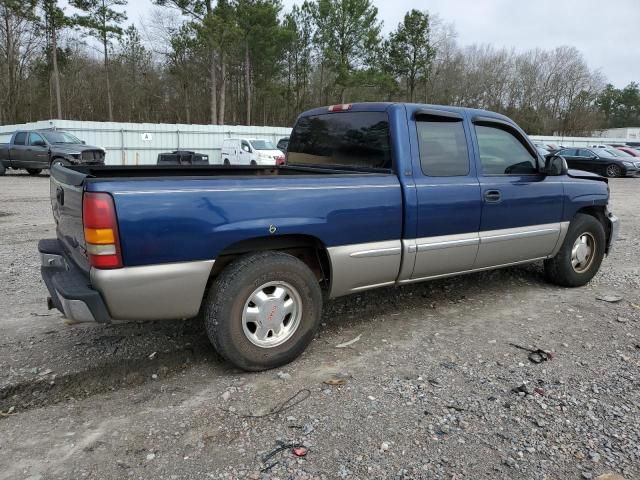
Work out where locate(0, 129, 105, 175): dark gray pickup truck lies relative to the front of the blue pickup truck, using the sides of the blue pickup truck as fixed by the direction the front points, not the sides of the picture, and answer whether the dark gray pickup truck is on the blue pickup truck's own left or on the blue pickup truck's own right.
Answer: on the blue pickup truck's own left

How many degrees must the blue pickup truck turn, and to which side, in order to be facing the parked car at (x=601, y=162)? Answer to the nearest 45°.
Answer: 0° — it already faces it

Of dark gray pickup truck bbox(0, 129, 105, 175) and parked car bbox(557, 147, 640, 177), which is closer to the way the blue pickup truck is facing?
the parked car

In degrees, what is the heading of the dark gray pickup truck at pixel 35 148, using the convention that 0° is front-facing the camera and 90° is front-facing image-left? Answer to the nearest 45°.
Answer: approximately 315°

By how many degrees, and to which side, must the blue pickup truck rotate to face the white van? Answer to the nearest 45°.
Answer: approximately 45° to its left

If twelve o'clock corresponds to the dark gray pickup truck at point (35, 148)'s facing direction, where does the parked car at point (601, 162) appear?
The parked car is roughly at 11 o'clock from the dark gray pickup truck.

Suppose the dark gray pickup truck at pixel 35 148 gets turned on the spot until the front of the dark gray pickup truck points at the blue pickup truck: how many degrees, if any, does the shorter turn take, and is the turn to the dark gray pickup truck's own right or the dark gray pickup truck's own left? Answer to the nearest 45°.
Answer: approximately 45° to the dark gray pickup truck's own right

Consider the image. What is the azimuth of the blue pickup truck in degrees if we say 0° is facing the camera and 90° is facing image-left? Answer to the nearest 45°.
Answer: approximately 225°
